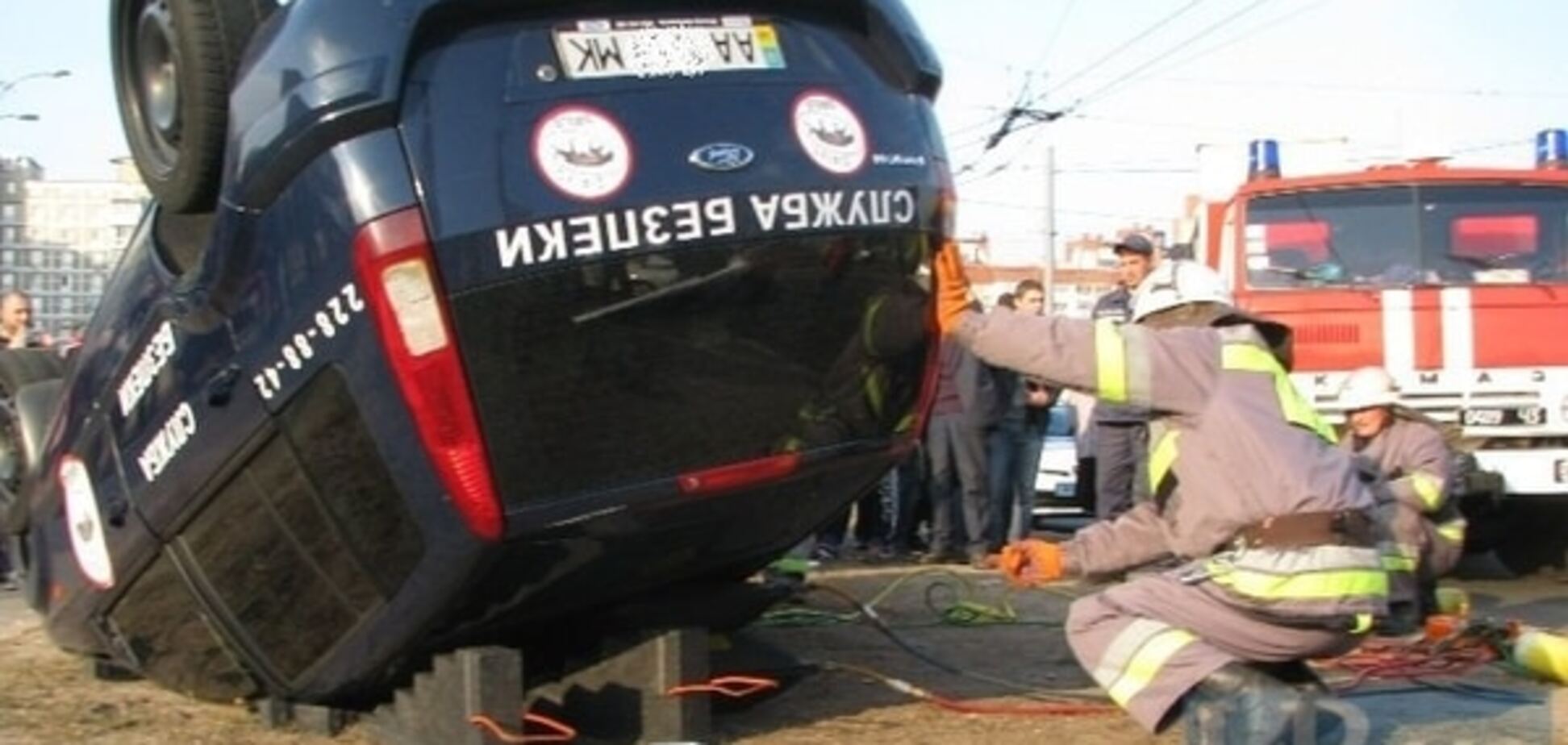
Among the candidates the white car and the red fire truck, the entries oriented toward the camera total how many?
2

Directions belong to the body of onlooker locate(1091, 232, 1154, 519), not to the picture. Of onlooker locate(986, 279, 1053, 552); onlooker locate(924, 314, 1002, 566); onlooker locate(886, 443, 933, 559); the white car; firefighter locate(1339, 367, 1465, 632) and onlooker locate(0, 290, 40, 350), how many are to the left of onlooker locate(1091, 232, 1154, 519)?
1

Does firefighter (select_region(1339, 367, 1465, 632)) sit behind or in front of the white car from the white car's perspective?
in front

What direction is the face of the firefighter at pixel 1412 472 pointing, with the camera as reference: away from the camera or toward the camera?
toward the camera

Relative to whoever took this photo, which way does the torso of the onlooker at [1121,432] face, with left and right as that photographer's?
facing the viewer and to the left of the viewer

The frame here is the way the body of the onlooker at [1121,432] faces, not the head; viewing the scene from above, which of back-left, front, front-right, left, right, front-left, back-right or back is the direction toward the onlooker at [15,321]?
front-right

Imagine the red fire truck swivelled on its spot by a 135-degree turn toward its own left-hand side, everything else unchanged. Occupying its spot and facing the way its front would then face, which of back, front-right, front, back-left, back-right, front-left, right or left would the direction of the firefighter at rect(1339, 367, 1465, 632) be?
back-right

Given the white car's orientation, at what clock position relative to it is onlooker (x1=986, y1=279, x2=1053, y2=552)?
The onlooker is roughly at 12 o'clock from the white car.

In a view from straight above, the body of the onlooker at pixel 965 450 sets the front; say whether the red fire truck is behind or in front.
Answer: behind

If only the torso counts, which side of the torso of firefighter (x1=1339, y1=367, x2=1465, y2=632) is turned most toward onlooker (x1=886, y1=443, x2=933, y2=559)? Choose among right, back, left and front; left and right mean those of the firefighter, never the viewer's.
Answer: right

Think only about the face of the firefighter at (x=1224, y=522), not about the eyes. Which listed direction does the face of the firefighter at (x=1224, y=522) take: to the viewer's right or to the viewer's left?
to the viewer's left

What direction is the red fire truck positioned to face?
toward the camera
